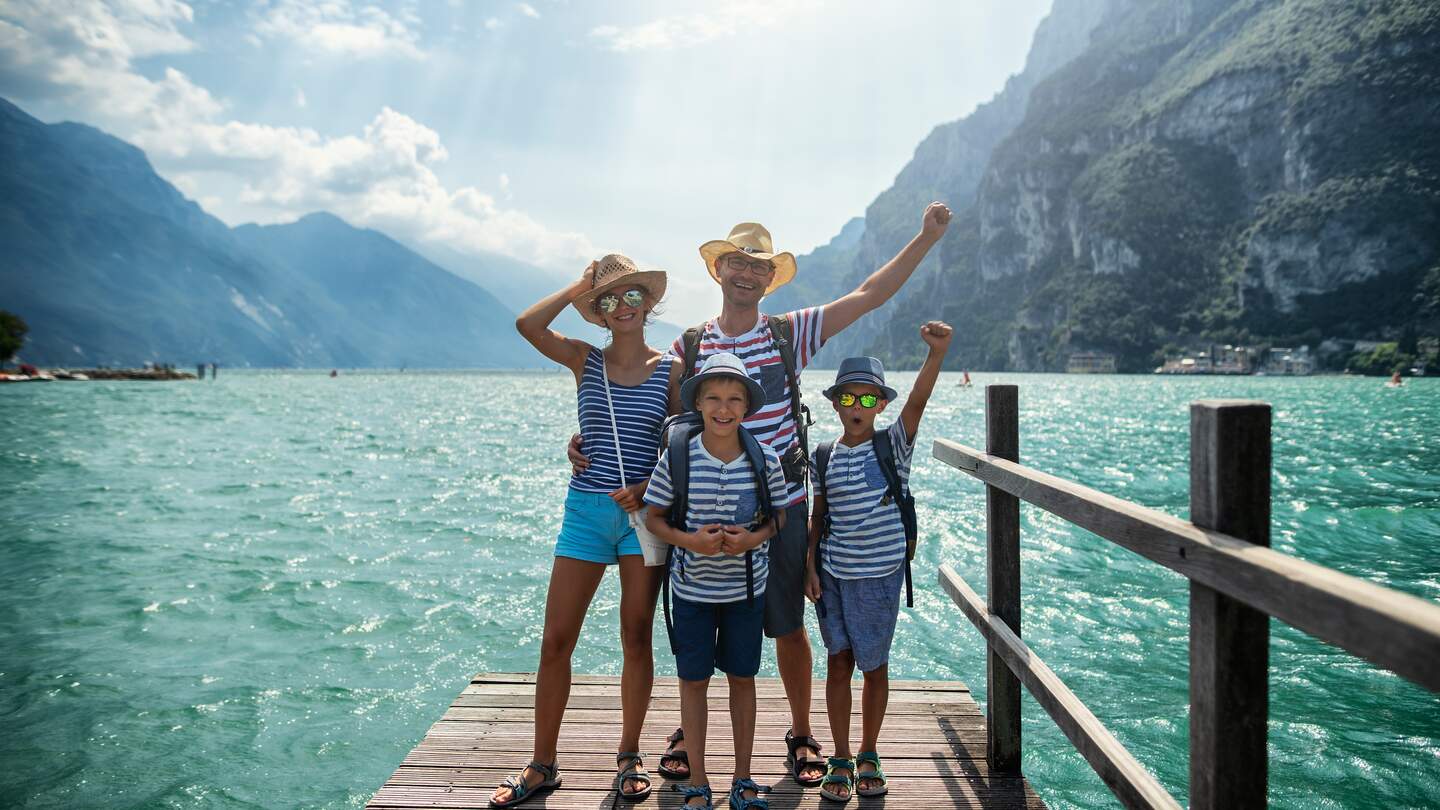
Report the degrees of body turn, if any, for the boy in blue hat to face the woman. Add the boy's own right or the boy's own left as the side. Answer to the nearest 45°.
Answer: approximately 90° to the boy's own right

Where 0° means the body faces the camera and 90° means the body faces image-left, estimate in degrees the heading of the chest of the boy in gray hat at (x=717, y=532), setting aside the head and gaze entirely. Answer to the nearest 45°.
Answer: approximately 0°

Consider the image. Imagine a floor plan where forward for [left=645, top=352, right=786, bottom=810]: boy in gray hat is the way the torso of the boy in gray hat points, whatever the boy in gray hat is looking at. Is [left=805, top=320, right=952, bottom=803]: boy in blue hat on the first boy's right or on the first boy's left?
on the first boy's left

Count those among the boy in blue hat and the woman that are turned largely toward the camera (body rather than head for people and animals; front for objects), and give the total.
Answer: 2

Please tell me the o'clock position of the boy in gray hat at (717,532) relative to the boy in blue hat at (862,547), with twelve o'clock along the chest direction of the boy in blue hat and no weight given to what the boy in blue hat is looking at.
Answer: The boy in gray hat is roughly at 2 o'clock from the boy in blue hat.

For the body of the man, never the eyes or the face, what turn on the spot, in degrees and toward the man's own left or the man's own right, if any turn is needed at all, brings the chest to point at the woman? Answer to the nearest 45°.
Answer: approximately 90° to the man's own right

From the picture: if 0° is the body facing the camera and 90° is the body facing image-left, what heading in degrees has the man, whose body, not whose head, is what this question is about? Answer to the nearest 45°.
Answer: approximately 0°
